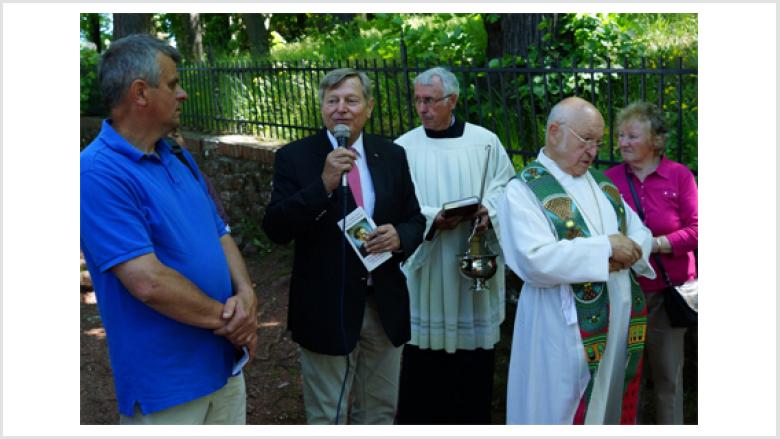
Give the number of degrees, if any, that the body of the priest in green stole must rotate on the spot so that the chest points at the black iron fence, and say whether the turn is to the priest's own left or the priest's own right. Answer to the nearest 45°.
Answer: approximately 135° to the priest's own left

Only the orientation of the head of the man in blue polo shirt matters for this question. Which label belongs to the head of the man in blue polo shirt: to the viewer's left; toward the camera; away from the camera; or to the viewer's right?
to the viewer's right

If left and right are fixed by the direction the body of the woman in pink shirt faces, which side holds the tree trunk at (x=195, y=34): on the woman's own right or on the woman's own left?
on the woman's own right

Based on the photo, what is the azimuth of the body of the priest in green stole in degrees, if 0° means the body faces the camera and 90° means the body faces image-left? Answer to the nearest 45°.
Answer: approximately 315°

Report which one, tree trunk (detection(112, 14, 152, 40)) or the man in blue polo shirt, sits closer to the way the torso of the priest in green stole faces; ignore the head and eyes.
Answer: the man in blue polo shirt

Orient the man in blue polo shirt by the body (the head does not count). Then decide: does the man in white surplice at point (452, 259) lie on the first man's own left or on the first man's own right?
on the first man's own left

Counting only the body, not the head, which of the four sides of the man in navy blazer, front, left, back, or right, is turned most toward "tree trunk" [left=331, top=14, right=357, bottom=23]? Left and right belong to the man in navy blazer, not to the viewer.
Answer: back

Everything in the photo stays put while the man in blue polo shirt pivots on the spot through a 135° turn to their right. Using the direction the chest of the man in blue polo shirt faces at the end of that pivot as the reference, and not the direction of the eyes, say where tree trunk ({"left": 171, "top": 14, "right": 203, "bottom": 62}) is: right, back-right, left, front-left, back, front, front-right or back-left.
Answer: right

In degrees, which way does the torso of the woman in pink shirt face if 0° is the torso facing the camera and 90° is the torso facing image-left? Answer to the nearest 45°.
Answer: approximately 45°

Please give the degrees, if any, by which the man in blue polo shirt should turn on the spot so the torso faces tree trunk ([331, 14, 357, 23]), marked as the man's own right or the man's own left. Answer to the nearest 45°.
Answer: approximately 135° to the man's own left
